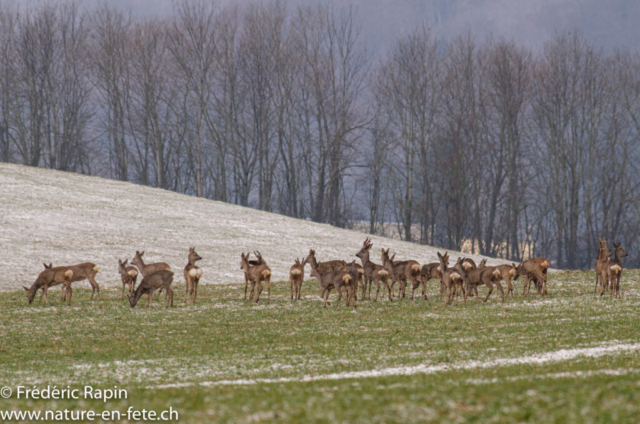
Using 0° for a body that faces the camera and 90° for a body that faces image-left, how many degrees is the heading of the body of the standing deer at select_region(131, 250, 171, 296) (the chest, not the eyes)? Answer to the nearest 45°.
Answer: approximately 90°

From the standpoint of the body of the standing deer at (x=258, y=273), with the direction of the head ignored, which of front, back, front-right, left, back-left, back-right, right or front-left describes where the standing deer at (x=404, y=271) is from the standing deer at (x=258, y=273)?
back-right

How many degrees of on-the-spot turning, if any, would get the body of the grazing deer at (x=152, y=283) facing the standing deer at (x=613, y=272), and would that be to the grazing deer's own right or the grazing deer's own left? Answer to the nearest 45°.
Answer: approximately 180°

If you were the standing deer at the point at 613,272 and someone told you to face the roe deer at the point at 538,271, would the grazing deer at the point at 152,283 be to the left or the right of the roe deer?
left

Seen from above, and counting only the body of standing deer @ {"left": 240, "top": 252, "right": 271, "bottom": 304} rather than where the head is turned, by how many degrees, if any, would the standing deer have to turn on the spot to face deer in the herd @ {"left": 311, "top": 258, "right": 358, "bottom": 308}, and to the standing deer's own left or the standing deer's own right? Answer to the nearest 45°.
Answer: approximately 180°

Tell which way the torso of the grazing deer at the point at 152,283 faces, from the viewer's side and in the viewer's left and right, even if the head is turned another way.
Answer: facing to the left of the viewer

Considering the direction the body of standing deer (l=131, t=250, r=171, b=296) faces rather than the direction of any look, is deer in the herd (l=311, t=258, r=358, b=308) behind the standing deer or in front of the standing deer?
behind
